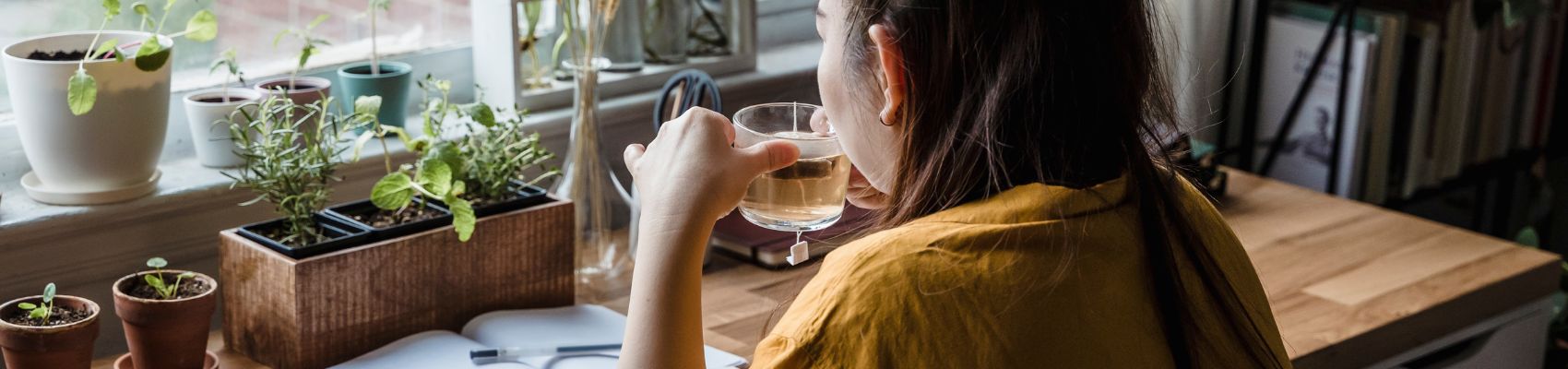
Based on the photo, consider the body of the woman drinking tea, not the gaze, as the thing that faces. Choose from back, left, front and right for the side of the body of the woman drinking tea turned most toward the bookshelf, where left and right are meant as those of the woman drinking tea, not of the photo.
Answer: right

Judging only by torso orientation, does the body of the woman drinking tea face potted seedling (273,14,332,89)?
yes

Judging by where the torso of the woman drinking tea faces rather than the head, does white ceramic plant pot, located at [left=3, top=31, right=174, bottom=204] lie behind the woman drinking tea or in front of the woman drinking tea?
in front

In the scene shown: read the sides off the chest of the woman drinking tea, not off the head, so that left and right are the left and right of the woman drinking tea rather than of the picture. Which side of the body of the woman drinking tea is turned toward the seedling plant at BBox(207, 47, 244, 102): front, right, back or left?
front

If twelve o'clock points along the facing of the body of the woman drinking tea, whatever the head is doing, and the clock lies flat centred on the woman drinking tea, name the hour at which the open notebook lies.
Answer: The open notebook is roughly at 12 o'clock from the woman drinking tea.

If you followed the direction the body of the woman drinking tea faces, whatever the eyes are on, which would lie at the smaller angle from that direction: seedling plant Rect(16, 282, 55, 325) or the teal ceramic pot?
the teal ceramic pot

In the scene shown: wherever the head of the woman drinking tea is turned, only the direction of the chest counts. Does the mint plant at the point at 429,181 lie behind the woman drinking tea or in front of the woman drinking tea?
in front

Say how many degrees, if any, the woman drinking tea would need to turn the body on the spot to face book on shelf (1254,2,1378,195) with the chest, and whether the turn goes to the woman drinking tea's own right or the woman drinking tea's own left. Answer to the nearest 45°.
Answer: approximately 45° to the woman drinking tea's own right

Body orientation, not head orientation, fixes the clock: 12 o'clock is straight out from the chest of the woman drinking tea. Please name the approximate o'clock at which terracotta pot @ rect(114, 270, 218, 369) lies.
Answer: The terracotta pot is roughly at 11 o'clock from the woman drinking tea.

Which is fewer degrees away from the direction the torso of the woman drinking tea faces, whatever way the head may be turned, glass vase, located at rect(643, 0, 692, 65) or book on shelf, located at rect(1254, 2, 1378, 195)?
the glass vase

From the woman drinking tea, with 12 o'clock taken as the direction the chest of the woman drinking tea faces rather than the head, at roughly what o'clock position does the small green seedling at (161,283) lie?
The small green seedling is roughly at 11 o'clock from the woman drinking tea.

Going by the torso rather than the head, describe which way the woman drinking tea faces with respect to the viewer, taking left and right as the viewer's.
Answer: facing away from the viewer and to the left of the viewer

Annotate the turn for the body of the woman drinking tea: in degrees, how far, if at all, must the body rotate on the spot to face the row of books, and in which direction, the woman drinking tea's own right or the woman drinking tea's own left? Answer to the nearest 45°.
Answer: approximately 90° to the woman drinking tea's own right

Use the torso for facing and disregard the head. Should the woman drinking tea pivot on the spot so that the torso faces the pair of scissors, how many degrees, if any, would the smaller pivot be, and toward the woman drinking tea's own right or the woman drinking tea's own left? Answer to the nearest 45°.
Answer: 0° — they already face it

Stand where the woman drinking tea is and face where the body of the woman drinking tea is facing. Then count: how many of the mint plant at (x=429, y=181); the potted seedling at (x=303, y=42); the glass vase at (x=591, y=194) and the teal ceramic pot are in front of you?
4

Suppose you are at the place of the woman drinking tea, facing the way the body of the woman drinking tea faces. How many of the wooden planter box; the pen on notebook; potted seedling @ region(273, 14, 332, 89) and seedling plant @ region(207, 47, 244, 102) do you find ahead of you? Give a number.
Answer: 4

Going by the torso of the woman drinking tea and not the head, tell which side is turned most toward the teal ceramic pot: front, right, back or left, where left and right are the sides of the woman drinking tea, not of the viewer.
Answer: front
